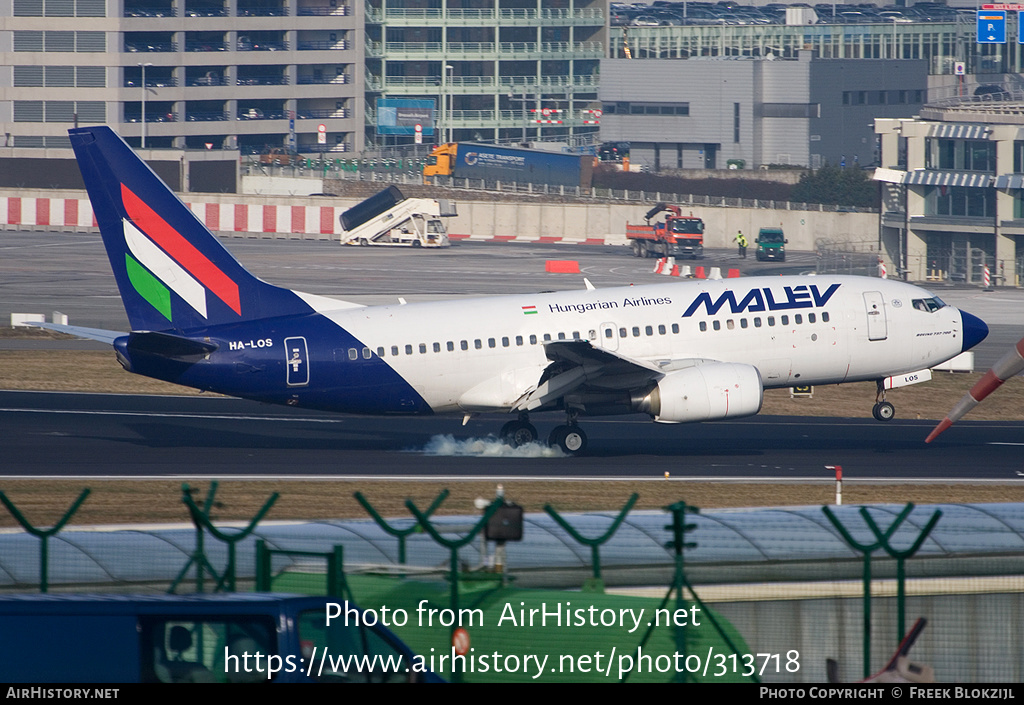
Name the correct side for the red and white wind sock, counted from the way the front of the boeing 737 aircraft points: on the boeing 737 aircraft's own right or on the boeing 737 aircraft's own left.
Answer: on the boeing 737 aircraft's own right

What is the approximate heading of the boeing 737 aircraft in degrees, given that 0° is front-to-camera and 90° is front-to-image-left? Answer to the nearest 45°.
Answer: approximately 270°

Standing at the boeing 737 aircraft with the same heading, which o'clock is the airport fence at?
The airport fence is roughly at 3 o'clock from the boeing 737 aircraft.
